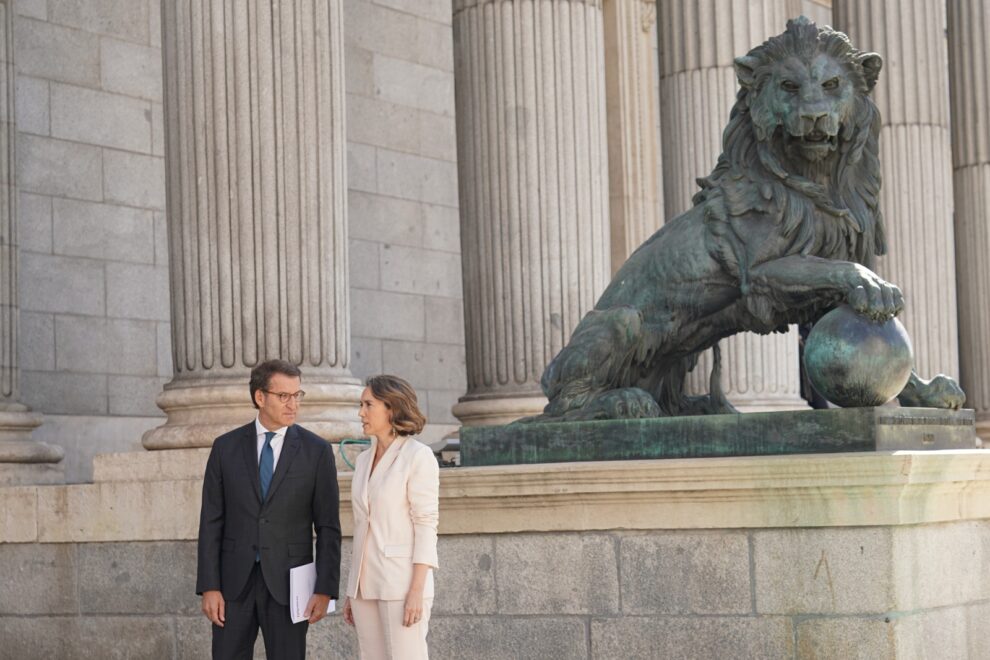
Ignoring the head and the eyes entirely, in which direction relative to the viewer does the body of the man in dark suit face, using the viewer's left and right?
facing the viewer

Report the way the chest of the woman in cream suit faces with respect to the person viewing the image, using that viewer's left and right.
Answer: facing the viewer and to the left of the viewer

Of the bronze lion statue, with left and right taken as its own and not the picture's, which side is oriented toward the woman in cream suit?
right

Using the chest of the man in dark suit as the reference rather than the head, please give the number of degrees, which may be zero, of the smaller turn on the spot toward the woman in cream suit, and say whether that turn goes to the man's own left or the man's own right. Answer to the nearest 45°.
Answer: approximately 45° to the man's own left

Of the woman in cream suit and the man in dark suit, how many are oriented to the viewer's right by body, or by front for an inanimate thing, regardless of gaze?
0

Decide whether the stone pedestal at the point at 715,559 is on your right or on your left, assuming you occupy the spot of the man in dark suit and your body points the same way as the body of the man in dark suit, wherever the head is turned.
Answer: on your left

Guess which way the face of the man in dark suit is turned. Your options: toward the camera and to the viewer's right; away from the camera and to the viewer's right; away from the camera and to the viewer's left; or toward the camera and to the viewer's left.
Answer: toward the camera and to the viewer's right

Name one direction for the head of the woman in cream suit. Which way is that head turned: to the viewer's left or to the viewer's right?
to the viewer's left

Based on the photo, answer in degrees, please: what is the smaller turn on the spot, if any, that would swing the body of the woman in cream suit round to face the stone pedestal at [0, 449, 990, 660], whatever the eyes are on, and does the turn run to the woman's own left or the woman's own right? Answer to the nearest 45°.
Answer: approximately 180°

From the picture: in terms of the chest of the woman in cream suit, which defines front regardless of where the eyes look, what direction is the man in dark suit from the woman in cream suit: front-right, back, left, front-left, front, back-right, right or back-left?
right

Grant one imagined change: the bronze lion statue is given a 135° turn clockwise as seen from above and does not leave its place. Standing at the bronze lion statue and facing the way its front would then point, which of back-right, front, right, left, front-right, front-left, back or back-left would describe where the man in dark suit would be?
front-left
